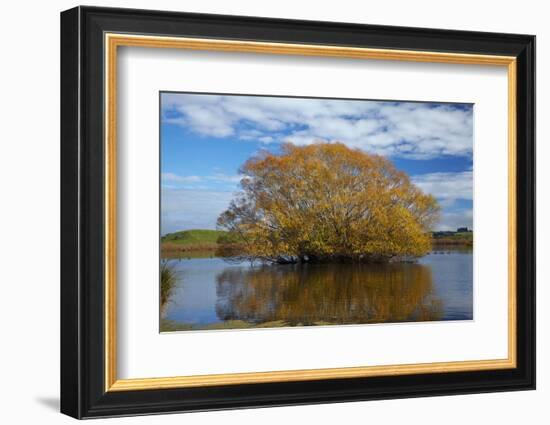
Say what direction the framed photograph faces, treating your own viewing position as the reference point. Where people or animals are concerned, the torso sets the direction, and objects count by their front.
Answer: facing the viewer and to the right of the viewer
